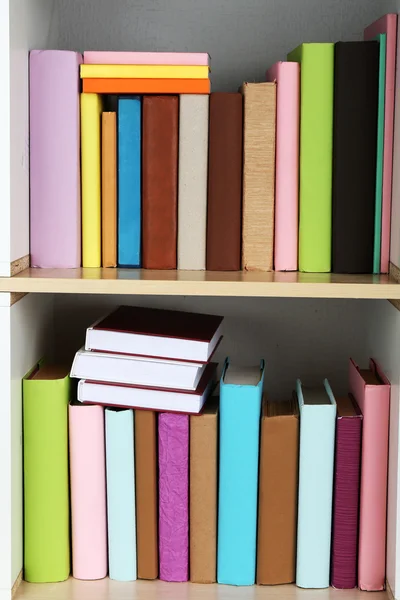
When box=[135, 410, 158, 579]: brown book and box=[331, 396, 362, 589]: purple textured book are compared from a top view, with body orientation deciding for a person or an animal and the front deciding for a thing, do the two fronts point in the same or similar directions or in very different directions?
same or similar directions

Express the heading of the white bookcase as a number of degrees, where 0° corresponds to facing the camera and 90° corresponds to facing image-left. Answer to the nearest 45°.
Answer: approximately 0°
